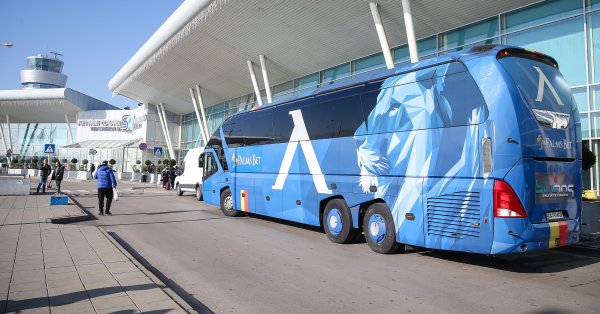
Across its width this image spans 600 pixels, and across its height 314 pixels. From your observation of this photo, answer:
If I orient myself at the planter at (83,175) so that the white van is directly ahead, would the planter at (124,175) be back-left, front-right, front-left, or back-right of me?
front-left

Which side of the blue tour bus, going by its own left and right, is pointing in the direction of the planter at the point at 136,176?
front

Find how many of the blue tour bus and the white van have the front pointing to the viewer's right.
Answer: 0

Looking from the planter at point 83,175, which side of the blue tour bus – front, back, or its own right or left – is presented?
front

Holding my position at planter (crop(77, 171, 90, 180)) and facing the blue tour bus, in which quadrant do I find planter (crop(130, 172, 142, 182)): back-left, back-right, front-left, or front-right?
front-left

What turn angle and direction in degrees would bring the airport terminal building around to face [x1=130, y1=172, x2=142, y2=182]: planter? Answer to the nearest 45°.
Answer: approximately 90° to its right

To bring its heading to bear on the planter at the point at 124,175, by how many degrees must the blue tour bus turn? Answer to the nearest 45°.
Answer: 0° — it already faces it

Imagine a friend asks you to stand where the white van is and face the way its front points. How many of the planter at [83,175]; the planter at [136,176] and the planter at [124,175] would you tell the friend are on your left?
0

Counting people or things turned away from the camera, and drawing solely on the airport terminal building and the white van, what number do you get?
0

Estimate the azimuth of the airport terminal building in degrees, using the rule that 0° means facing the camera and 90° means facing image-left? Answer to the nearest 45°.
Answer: approximately 45°

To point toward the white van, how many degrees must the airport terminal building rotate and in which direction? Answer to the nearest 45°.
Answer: approximately 45° to its right

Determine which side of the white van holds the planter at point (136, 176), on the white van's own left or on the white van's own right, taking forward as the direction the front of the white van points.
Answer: on the white van's own right

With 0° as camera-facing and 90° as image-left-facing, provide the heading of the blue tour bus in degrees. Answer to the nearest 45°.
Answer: approximately 135°

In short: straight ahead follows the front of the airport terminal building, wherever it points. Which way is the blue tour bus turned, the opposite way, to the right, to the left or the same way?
to the right
